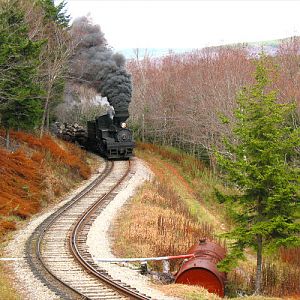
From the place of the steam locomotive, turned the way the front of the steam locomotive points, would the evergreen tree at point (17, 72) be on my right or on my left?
on my right

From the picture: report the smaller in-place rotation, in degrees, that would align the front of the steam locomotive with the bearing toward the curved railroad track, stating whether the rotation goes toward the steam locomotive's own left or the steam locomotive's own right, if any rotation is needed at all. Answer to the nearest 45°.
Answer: approximately 45° to the steam locomotive's own right

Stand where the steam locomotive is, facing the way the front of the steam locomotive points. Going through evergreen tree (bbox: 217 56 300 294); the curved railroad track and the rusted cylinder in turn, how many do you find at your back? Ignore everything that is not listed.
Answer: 0

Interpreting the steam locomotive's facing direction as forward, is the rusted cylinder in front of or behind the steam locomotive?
in front

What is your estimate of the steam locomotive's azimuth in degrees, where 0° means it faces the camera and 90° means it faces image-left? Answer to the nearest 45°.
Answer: approximately 315°

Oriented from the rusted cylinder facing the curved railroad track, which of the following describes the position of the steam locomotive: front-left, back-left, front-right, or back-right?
front-right
